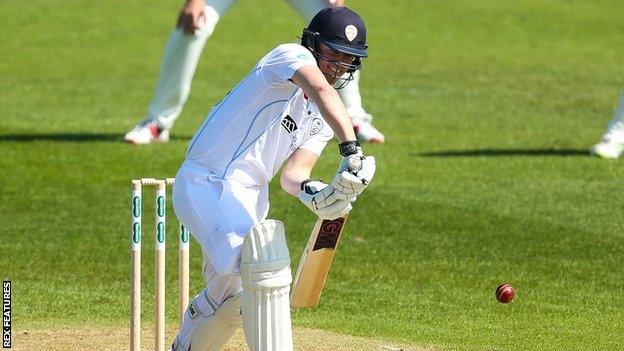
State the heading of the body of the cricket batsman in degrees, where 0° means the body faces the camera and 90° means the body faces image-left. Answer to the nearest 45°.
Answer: approximately 315°

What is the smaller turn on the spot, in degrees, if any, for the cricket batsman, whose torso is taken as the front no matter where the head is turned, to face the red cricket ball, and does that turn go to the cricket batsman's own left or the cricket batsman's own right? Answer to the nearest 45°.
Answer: approximately 90° to the cricket batsman's own left
